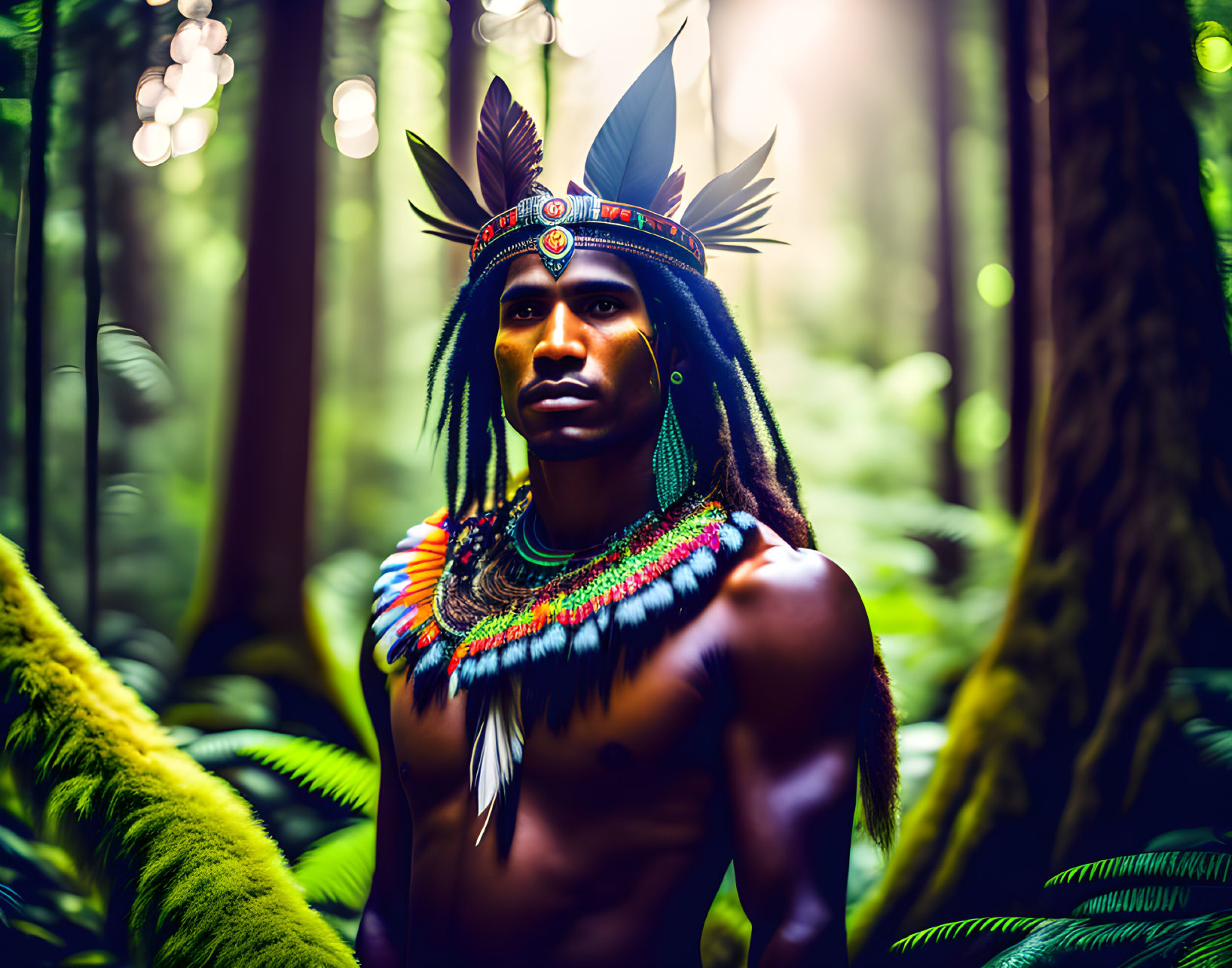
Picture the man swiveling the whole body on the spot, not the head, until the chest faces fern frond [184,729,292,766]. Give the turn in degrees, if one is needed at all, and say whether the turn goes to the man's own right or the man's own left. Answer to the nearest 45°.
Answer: approximately 90° to the man's own right

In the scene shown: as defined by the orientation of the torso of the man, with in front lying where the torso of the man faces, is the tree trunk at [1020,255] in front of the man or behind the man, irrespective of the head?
behind

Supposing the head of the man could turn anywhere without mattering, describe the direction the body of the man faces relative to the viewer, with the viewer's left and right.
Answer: facing the viewer and to the left of the viewer

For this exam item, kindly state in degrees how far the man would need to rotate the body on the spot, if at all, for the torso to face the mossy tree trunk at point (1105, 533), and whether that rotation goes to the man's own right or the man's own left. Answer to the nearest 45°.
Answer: approximately 180°

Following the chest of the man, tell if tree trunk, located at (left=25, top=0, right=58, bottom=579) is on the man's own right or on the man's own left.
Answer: on the man's own right
